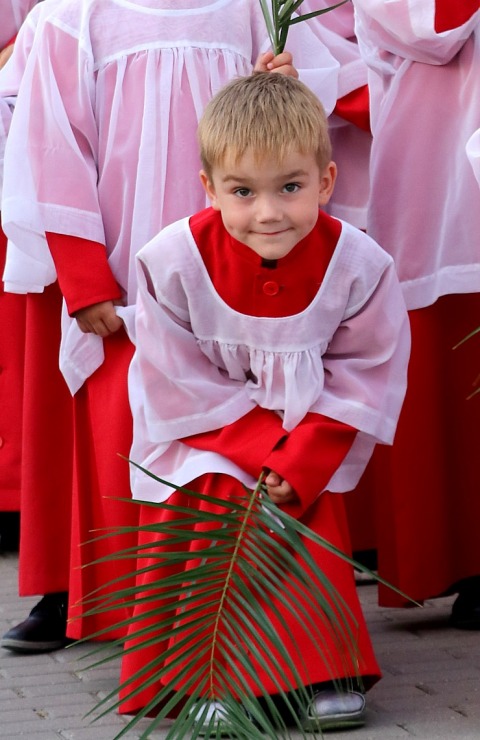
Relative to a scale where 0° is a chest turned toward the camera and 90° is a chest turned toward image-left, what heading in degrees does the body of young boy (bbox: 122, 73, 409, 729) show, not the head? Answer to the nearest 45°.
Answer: approximately 0°
